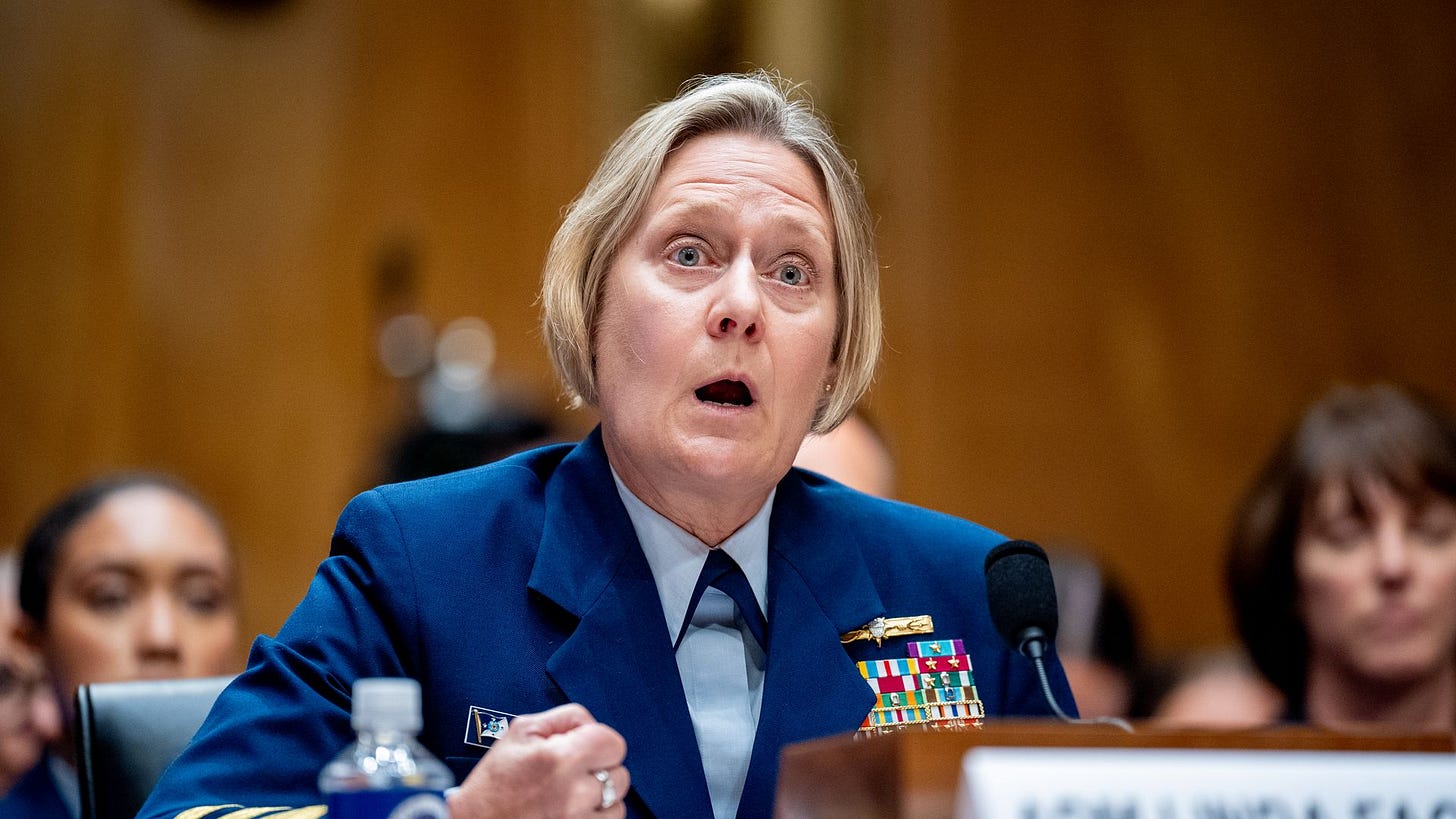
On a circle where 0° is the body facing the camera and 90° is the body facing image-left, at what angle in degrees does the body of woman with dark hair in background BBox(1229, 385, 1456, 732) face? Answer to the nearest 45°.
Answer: approximately 0°

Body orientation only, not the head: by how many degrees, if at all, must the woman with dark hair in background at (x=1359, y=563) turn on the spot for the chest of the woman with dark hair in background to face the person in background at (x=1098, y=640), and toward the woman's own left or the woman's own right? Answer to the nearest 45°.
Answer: approximately 135° to the woman's own right

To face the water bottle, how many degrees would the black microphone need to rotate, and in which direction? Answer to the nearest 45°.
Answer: approximately 90° to its left

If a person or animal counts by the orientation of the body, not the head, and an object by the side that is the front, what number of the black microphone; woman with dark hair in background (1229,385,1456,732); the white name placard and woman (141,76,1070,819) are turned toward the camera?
3

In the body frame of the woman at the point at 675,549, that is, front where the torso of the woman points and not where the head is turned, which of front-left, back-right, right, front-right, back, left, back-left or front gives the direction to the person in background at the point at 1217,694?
back-left

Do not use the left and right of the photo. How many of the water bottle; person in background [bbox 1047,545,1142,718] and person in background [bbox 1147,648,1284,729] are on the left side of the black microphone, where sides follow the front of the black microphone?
1

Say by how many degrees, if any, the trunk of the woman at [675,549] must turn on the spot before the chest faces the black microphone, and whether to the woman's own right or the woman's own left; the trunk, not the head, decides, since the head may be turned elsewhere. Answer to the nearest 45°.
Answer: approximately 45° to the woman's own left

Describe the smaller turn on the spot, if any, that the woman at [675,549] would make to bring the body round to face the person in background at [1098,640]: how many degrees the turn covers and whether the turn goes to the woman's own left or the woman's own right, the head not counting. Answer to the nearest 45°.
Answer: approximately 135° to the woman's own left

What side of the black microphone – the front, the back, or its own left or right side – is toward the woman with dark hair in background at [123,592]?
front
